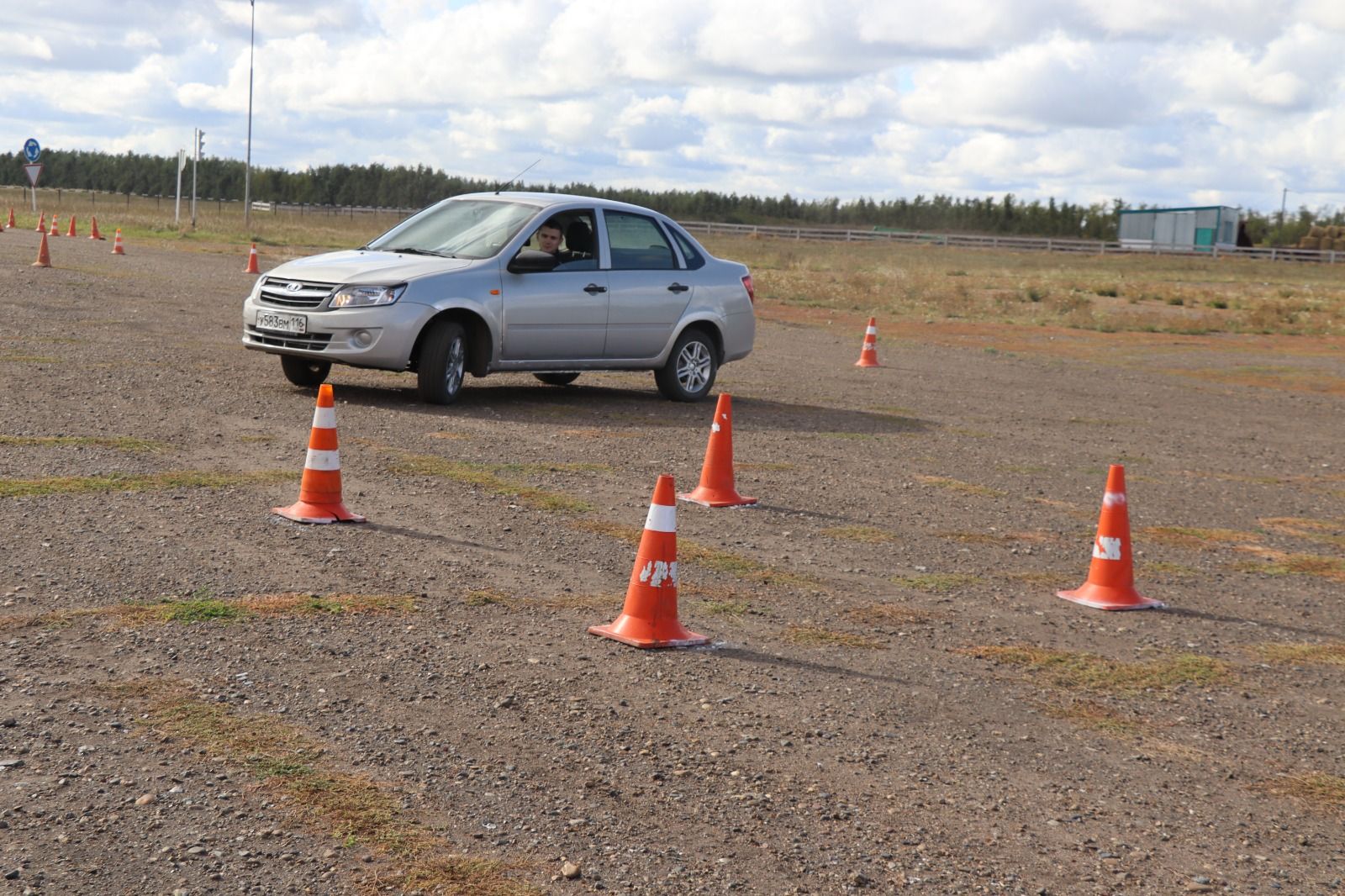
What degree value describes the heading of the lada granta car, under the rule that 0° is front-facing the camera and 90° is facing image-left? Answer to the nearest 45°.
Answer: approximately 45°

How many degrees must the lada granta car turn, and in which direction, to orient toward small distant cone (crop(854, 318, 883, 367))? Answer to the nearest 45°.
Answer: approximately 180°

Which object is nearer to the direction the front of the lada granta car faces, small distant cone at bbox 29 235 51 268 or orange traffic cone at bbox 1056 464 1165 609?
the orange traffic cone

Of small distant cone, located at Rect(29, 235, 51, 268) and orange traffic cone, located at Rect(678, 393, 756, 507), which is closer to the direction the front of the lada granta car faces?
the orange traffic cone

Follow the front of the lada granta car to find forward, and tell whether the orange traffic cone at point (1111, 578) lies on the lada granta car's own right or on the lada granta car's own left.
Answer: on the lada granta car's own left

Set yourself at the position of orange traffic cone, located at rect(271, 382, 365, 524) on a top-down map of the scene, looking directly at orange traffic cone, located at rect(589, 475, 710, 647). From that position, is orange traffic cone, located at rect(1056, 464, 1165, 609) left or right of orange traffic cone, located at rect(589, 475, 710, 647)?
left

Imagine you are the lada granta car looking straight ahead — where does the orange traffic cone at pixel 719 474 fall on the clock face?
The orange traffic cone is roughly at 10 o'clock from the lada granta car.

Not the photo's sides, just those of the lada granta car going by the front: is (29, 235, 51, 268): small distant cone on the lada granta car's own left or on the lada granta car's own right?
on the lada granta car's own right

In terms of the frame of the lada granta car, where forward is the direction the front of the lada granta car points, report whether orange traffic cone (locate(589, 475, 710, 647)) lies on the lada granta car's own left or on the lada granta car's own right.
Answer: on the lada granta car's own left
